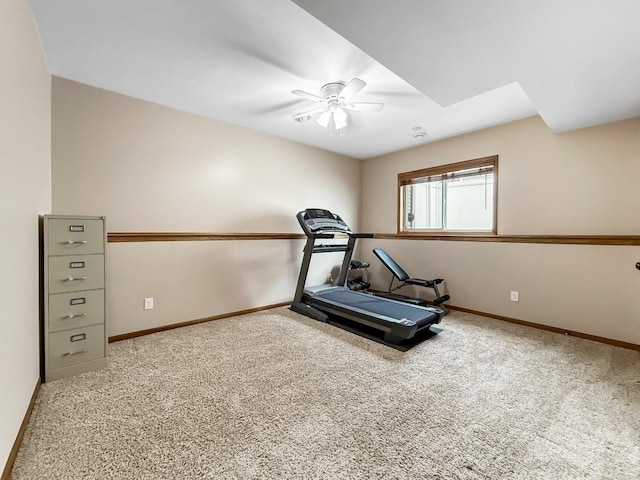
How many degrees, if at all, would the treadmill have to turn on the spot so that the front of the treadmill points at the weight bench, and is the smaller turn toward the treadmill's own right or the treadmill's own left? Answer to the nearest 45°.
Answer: approximately 90° to the treadmill's own right

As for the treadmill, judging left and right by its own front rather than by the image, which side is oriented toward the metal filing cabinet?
left

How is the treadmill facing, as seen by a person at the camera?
facing away from the viewer and to the left of the viewer

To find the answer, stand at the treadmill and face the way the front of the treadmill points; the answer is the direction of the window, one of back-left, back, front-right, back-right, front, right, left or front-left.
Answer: right
